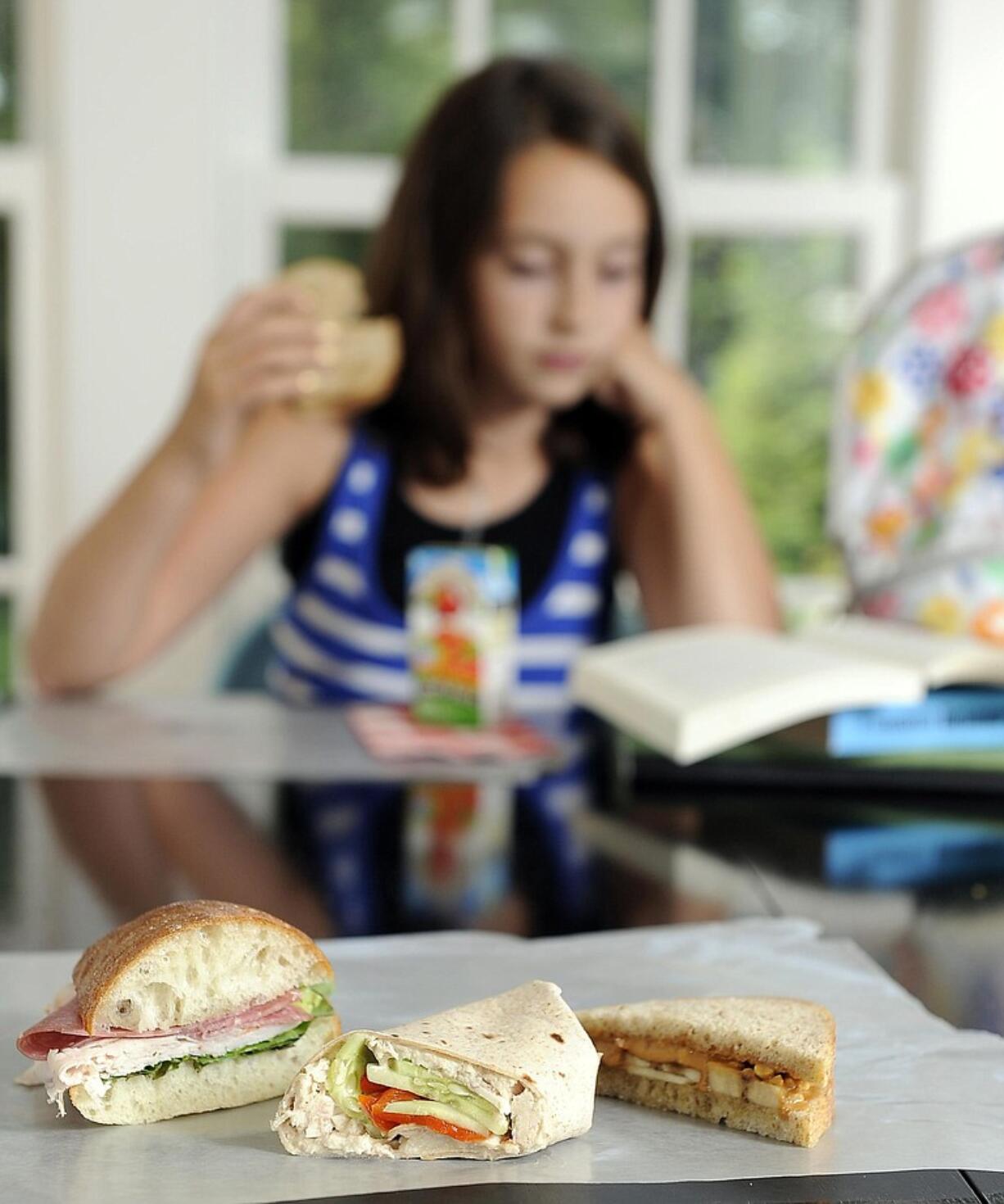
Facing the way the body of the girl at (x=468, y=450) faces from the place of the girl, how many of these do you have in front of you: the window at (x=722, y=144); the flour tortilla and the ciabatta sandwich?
2

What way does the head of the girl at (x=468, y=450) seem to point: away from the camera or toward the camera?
toward the camera

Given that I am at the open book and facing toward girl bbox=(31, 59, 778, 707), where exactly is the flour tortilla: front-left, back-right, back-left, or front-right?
back-left

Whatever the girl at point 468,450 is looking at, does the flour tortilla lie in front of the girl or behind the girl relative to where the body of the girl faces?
in front

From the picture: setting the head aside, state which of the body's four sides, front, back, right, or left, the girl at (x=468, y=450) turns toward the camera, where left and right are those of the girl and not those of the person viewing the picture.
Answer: front

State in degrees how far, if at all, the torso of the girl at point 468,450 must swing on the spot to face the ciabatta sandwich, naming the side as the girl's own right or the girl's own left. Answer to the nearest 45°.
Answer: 0° — they already face it

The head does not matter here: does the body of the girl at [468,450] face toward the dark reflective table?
yes
